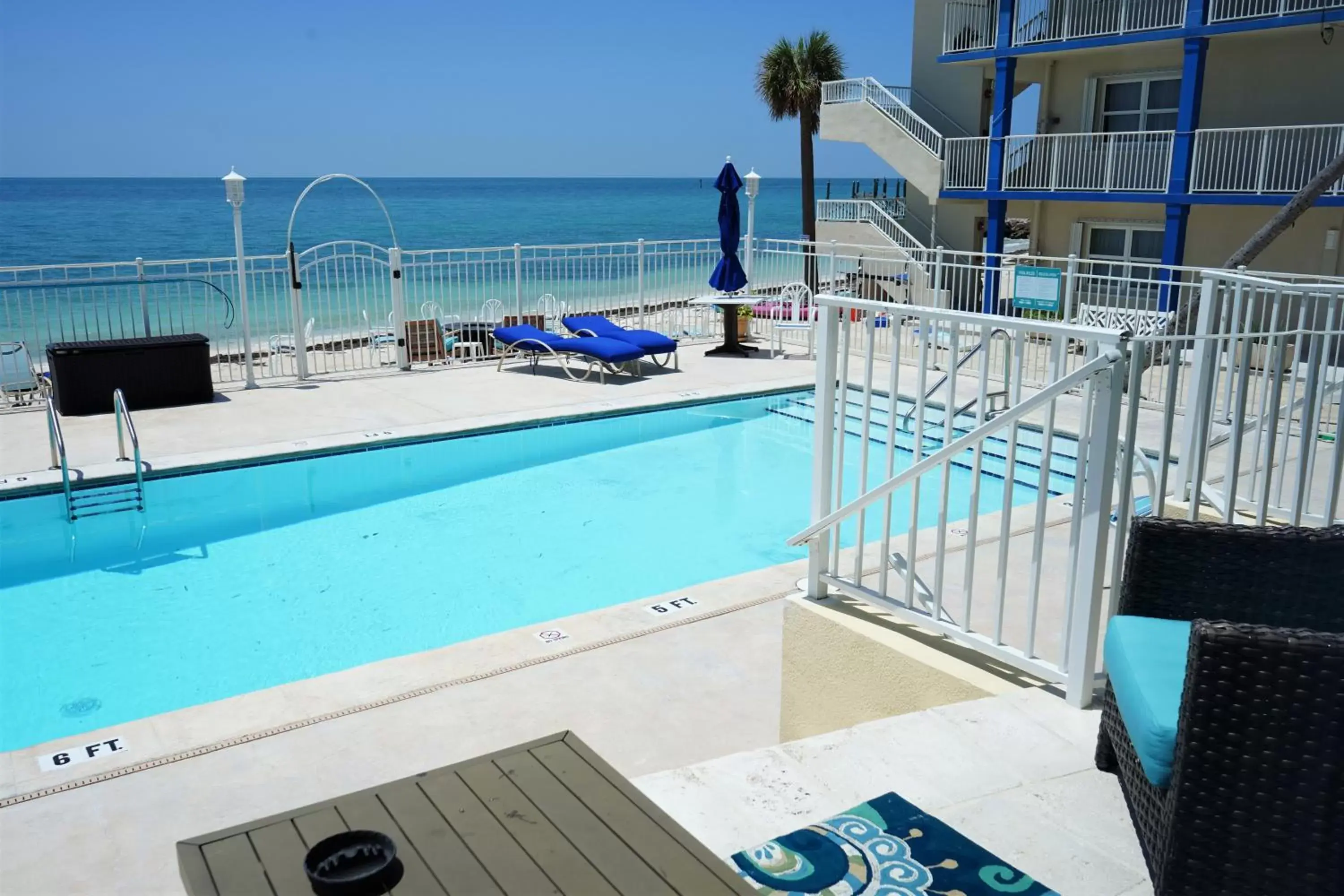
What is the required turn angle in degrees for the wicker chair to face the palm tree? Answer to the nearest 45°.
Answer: approximately 45° to its right

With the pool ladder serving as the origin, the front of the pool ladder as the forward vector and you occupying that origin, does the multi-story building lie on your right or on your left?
on your left

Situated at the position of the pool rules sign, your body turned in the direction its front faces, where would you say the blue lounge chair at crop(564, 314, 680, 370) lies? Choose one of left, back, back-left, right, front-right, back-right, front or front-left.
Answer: right

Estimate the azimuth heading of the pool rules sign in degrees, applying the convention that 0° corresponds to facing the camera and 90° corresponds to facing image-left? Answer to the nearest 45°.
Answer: approximately 0°

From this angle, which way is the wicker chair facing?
to the viewer's left
